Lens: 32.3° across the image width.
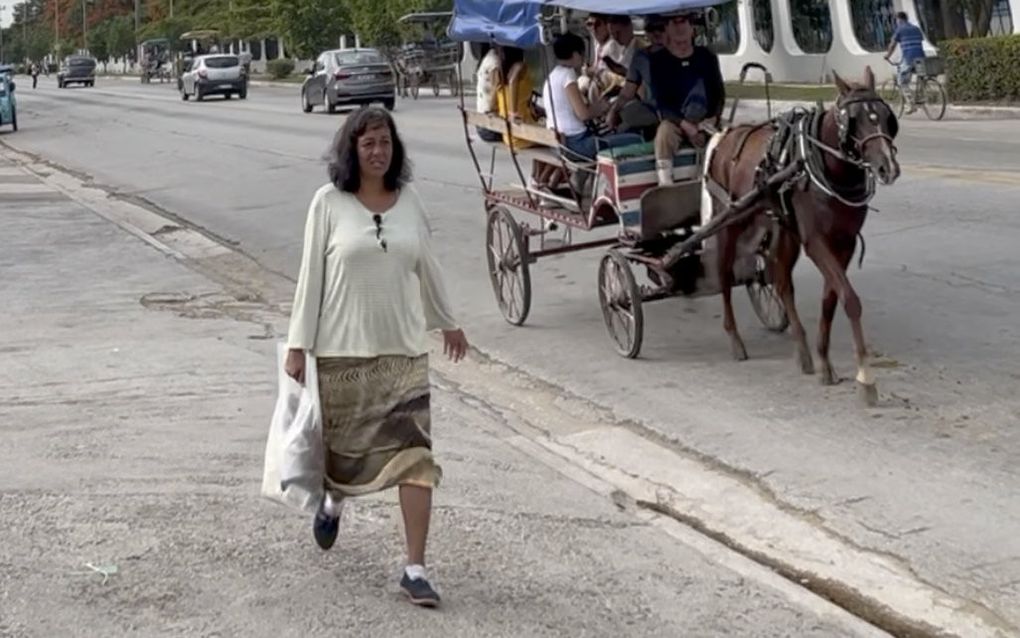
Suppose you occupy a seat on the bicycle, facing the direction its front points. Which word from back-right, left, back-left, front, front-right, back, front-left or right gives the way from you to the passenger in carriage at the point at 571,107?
back-left

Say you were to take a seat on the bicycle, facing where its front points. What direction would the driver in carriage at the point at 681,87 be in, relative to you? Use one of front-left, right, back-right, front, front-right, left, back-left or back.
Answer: back-left

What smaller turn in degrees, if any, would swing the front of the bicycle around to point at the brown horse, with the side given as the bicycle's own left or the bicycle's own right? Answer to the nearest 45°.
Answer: approximately 135° to the bicycle's own left

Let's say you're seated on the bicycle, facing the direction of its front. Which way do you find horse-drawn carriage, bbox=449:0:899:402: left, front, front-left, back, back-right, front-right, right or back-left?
back-left

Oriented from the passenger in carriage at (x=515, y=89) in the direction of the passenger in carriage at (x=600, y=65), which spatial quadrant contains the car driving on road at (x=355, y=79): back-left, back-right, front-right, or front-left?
back-left

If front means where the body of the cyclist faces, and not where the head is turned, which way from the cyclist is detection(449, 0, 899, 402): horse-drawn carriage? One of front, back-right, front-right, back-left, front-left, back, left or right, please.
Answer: back-left

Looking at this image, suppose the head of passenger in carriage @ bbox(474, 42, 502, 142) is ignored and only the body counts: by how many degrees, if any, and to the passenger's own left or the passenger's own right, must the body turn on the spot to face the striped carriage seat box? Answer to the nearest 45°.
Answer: approximately 45° to the passenger's own right
